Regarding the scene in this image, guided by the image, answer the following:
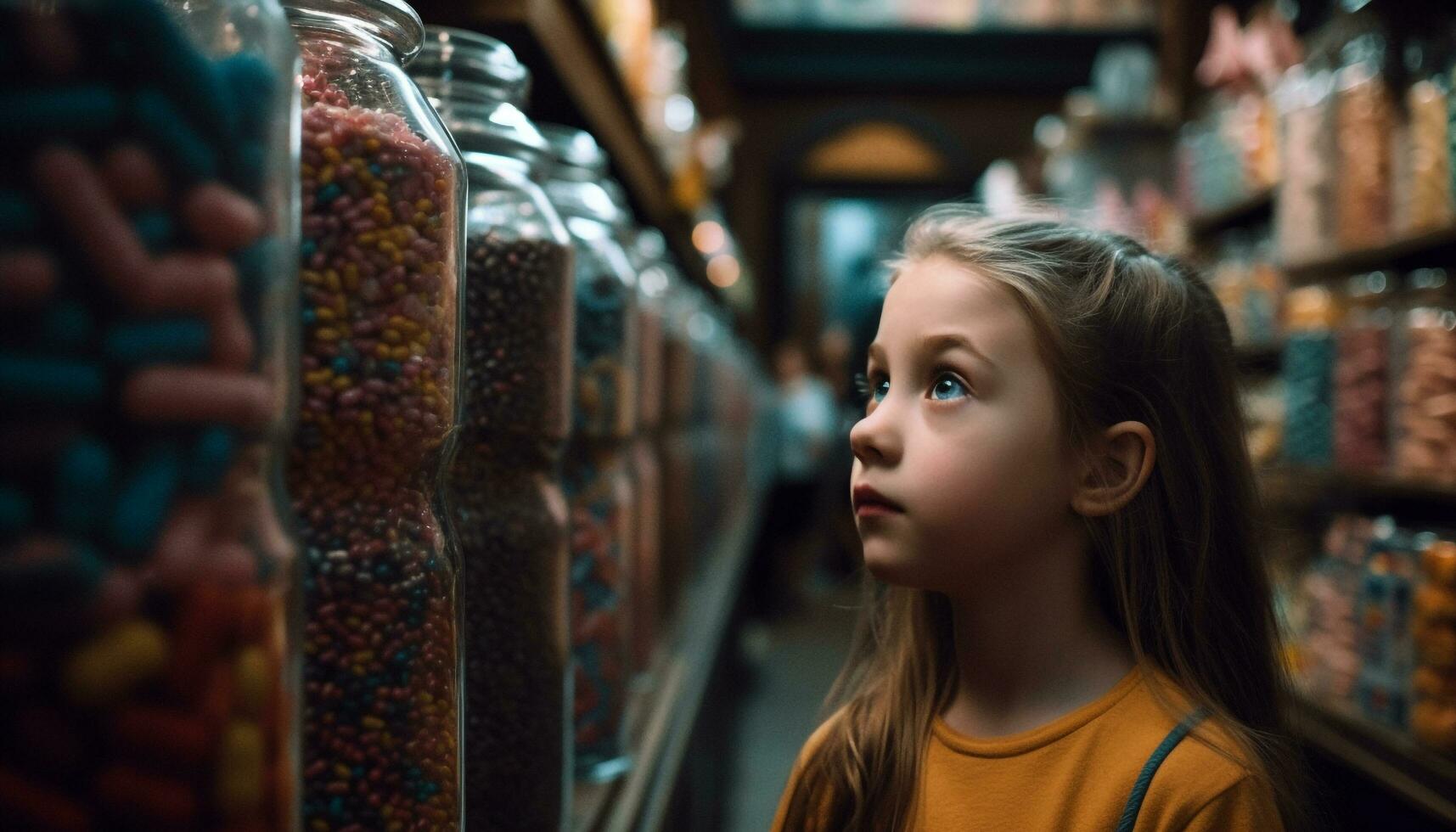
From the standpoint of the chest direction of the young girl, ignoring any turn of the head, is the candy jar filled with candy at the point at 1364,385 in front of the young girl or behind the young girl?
behind

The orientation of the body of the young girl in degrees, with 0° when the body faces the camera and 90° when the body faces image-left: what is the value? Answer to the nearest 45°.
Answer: approximately 45°

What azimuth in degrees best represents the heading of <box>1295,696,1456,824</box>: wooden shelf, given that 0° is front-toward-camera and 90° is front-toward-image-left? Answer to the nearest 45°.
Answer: approximately 45°

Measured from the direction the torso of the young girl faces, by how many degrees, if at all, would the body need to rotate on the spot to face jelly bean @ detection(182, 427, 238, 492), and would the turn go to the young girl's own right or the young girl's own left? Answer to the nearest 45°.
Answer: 0° — they already face it

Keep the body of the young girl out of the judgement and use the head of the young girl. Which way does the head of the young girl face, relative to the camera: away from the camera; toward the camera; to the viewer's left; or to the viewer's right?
to the viewer's left

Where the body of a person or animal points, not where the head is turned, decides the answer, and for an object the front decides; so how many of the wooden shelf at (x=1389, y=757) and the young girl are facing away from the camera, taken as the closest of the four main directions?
0

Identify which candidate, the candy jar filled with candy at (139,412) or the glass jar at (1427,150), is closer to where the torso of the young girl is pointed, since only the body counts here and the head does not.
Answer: the candy jar filled with candy

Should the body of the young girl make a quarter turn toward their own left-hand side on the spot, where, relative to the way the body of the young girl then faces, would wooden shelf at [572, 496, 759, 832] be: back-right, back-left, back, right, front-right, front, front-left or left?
back

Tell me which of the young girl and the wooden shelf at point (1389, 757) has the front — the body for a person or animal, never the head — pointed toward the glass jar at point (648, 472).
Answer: the wooden shelf

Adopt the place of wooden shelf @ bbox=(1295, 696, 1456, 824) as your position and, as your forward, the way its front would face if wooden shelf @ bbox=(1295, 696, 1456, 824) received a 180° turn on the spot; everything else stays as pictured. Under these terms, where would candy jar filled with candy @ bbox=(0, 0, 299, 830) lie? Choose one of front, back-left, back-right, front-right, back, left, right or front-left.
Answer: back-right
